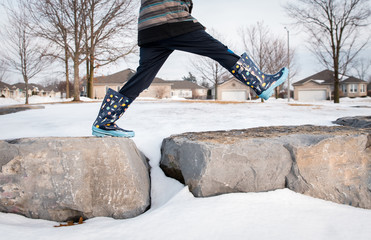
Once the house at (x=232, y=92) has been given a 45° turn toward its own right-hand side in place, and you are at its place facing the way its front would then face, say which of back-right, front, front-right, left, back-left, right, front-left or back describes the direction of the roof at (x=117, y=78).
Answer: front-right

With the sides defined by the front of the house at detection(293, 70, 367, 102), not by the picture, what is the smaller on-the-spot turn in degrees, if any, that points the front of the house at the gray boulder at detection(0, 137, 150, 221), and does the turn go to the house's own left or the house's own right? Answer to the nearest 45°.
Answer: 0° — it already faces it

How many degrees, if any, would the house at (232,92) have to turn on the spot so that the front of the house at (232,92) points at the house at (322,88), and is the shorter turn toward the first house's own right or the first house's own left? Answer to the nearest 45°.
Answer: approximately 90° to the first house's own left

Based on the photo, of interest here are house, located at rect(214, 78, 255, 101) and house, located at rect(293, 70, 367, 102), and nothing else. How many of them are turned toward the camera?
2

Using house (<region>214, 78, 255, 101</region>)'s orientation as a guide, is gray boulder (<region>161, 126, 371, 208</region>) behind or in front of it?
in front

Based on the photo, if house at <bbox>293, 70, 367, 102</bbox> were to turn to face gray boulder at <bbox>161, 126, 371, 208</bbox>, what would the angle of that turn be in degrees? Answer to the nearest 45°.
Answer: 0° — it already faces it

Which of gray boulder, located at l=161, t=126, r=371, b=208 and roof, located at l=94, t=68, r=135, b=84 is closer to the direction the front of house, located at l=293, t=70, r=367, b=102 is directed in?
the gray boulder

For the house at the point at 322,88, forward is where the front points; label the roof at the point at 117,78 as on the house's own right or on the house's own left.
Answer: on the house's own right

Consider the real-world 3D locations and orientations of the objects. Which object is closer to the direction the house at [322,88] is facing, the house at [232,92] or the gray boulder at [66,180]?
the gray boulder

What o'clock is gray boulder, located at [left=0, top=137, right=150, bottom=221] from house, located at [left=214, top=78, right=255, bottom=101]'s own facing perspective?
The gray boulder is roughly at 12 o'clock from the house.

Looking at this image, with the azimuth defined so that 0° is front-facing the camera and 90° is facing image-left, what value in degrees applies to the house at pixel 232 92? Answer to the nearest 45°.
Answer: approximately 0°
